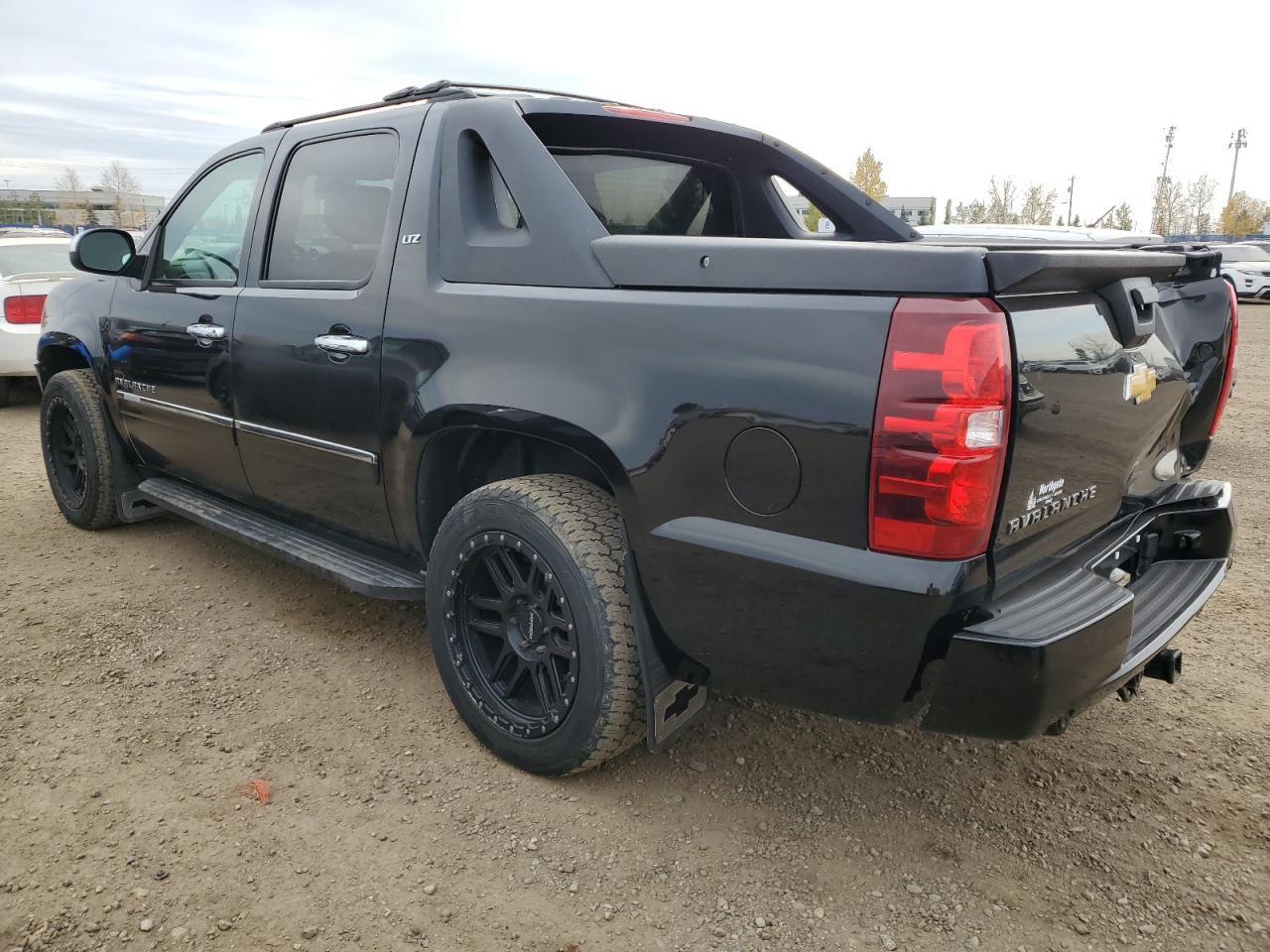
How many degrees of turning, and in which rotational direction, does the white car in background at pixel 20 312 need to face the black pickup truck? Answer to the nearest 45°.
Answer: approximately 180°

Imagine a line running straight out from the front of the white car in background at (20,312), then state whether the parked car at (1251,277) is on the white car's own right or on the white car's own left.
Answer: on the white car's own right

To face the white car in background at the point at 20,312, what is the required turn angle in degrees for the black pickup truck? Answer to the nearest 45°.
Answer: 0° — it already faces it

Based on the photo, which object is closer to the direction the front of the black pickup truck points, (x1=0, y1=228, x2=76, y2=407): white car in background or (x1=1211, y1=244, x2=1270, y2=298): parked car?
the white car in background

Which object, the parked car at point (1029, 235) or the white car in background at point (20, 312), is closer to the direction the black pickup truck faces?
the white car in background

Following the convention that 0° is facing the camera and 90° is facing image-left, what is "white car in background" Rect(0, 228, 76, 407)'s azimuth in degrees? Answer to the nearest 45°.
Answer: approximately 180°

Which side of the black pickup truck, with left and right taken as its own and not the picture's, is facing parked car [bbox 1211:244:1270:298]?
right

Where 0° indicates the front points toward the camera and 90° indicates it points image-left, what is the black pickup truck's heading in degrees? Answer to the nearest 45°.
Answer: approximately 135°

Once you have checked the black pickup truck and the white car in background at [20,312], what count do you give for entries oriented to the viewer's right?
0
